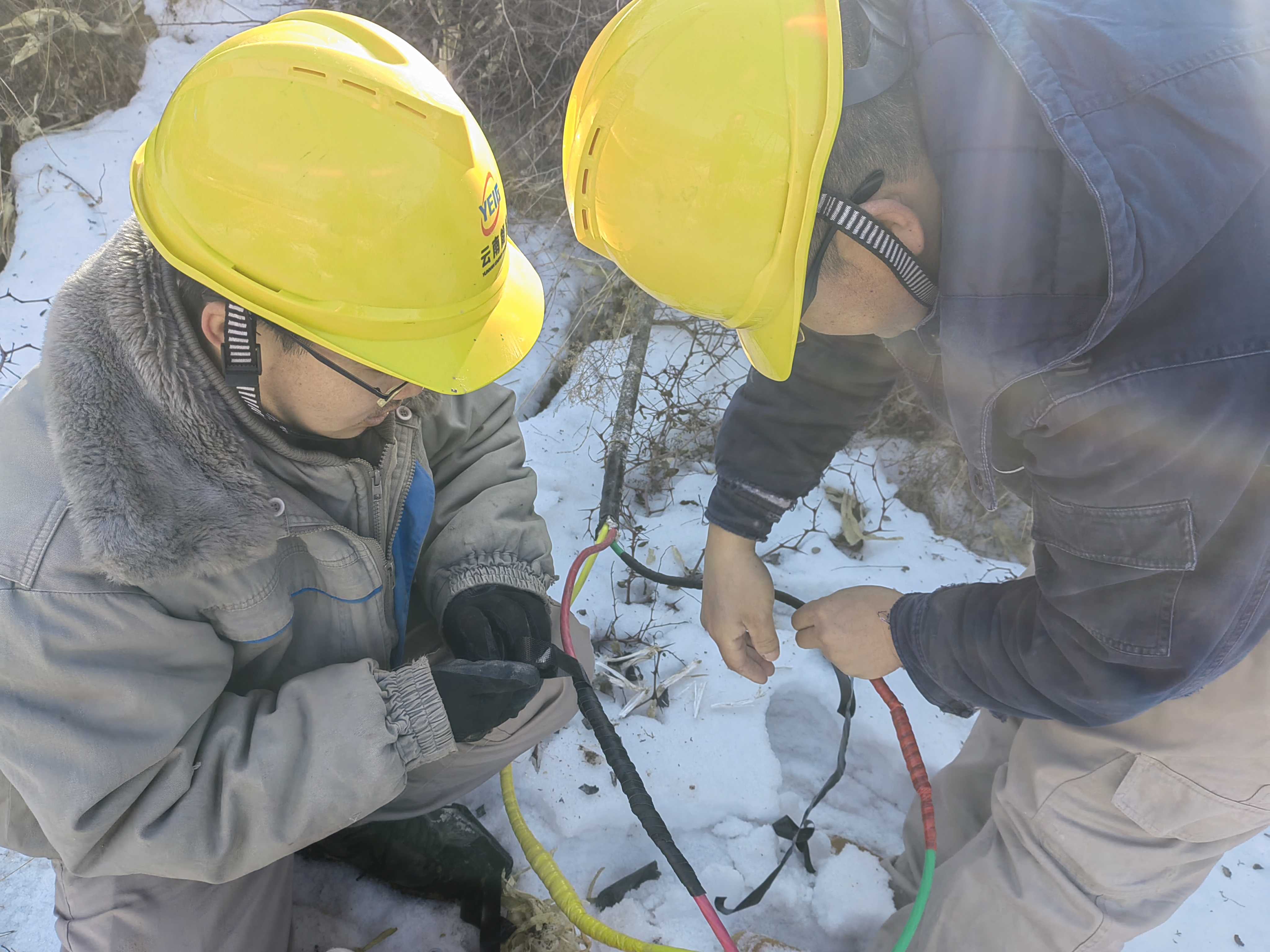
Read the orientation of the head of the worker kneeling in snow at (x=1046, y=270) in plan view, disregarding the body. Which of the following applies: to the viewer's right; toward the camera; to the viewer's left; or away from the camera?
to the viewer's left

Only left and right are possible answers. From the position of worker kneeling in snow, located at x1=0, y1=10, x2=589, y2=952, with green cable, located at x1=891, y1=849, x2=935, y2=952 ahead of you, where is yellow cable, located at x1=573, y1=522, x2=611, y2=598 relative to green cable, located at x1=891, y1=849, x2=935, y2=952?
left

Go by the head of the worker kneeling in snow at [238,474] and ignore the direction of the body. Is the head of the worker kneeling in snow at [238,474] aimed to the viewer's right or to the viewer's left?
to the viewer's right

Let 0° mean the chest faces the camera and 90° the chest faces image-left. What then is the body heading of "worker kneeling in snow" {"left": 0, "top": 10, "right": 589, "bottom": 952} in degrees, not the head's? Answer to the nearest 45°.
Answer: approximately 315°
